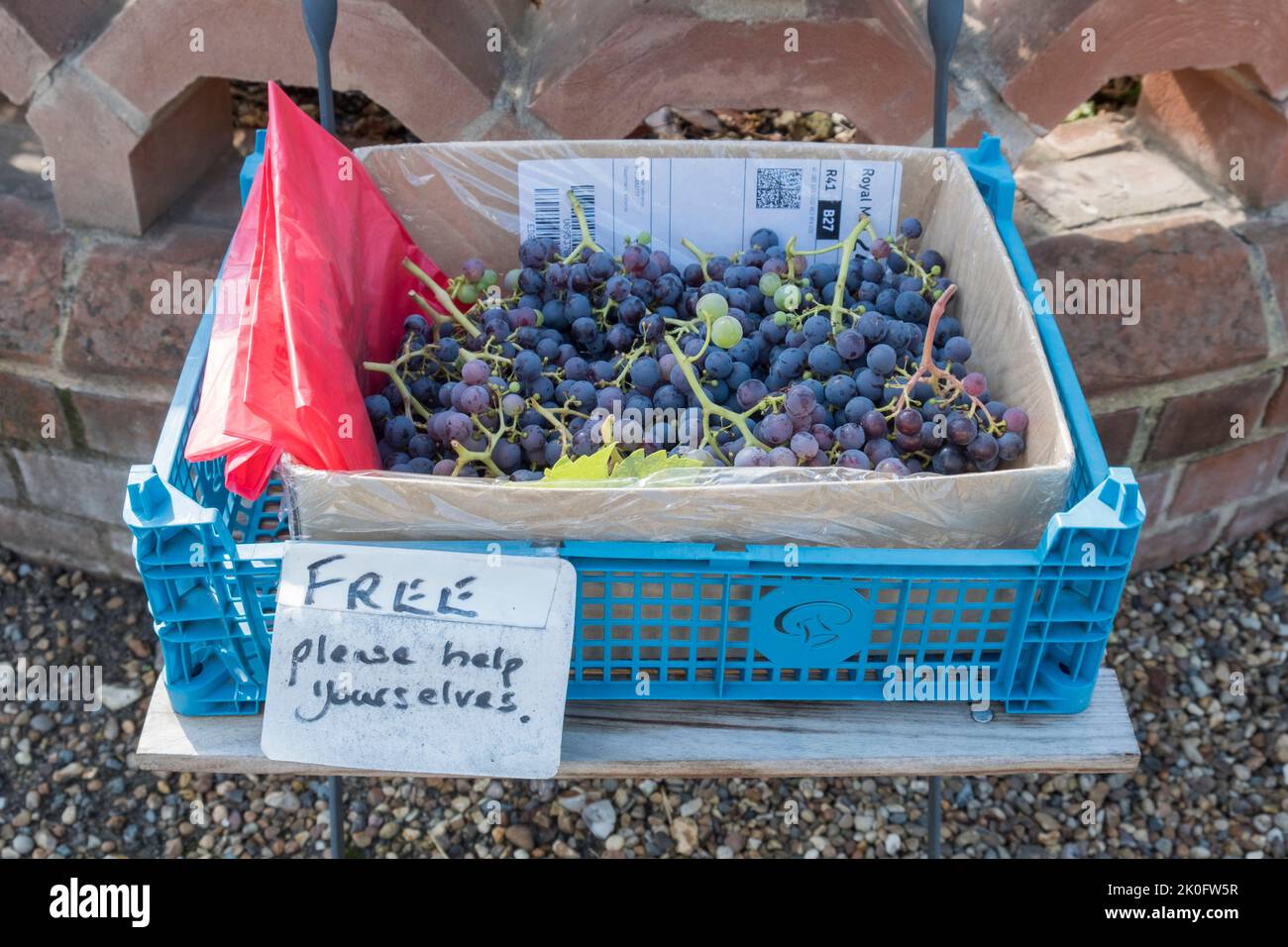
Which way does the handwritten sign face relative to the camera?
toward the camera

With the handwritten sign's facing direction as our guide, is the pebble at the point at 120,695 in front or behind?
behind
